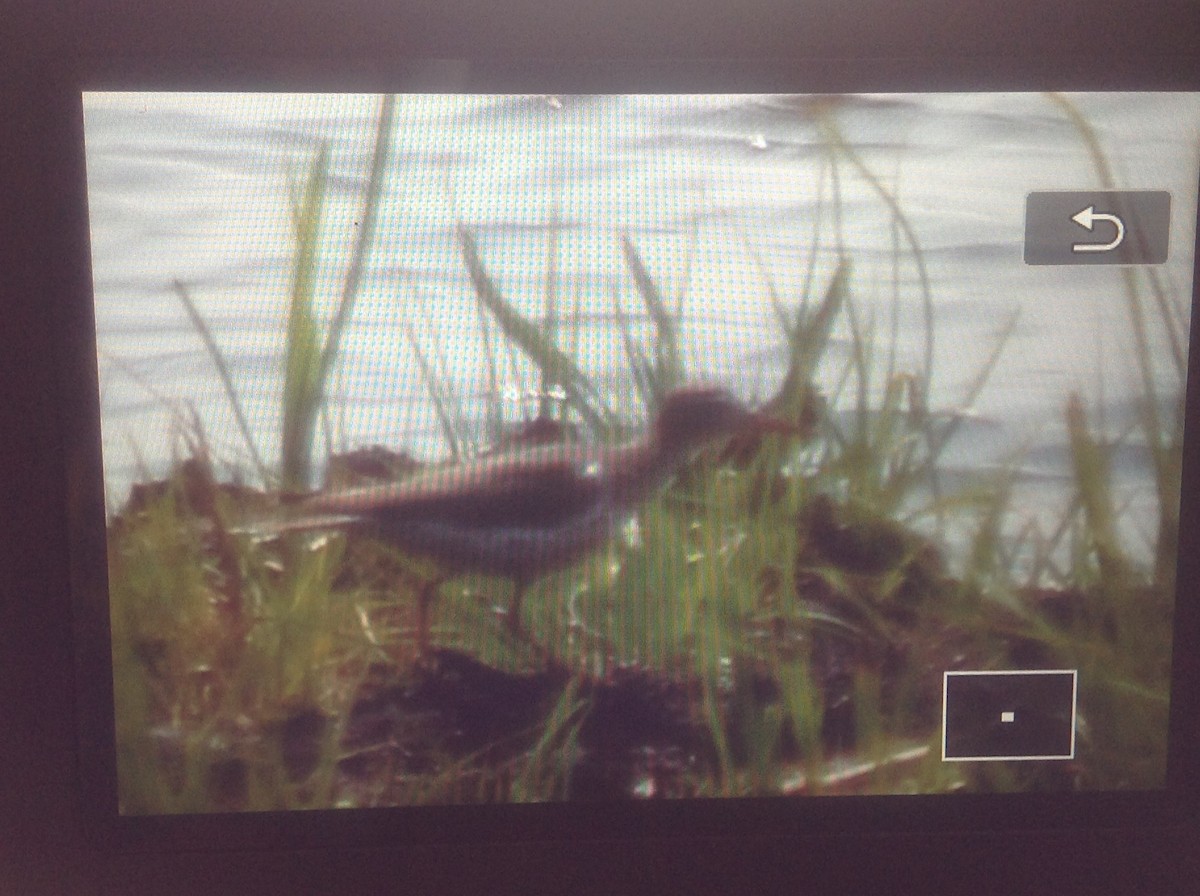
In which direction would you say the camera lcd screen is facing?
toward the camera
